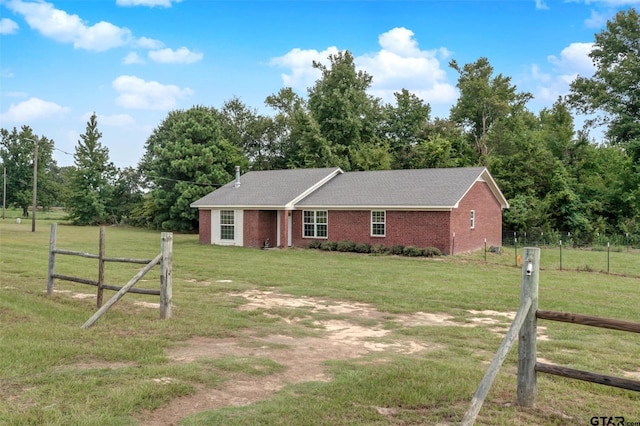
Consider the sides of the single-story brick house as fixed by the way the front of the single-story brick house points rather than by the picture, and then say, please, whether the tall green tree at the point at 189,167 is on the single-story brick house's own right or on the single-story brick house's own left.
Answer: on the single-story brick house's own right

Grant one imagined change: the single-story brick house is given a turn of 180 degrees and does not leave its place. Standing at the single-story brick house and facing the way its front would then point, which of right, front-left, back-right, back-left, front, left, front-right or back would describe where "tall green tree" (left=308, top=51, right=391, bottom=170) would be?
front-left

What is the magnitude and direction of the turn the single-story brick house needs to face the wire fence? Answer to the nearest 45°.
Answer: approximately 135° to its left

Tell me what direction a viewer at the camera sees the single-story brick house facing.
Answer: facing the viewer and to the left of the viewer
